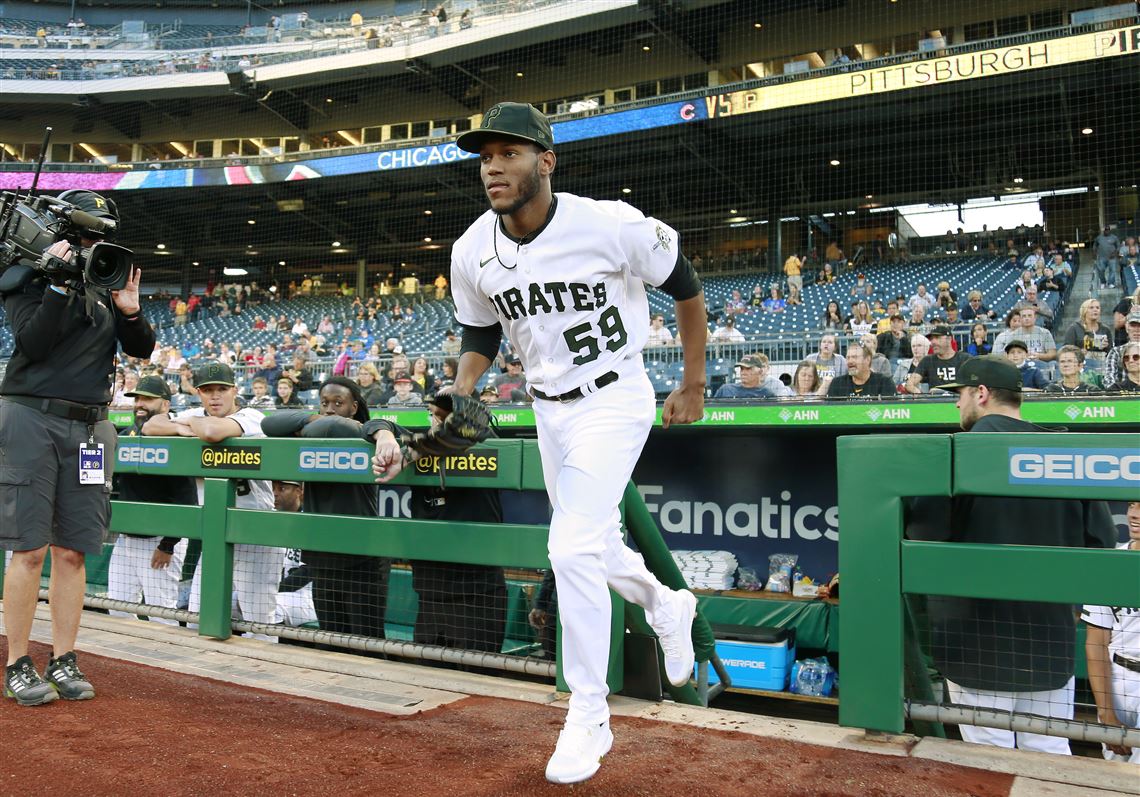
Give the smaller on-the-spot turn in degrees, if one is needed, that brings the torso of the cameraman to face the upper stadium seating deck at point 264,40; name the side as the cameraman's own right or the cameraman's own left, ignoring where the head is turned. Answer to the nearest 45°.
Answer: approximately 135° to the cameraman's own left

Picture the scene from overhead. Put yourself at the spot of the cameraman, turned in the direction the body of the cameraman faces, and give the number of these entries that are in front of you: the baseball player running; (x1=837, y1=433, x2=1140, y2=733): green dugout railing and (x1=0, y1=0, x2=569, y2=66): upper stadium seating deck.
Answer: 2

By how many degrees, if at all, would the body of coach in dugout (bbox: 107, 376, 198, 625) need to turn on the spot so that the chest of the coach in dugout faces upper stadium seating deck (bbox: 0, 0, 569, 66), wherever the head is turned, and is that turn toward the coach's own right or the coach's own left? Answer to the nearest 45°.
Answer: approximately 135° to the coach's own right

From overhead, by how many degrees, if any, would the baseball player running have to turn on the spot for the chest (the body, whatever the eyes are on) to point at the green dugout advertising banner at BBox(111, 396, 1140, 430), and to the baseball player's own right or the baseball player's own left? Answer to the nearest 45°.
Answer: approximately 180°

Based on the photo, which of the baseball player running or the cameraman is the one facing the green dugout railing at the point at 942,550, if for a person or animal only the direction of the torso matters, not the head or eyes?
the cameraman

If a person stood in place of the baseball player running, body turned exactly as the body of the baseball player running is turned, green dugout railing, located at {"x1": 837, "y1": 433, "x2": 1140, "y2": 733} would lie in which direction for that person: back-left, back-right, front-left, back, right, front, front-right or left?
back-left

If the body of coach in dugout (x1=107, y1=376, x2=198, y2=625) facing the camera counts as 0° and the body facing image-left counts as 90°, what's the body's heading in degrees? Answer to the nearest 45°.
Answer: approximately 45°

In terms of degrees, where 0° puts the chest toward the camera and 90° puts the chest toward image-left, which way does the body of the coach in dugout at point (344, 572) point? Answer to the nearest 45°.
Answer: approximately 45°

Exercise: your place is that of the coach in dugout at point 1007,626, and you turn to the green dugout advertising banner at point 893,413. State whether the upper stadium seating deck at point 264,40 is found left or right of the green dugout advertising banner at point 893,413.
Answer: left

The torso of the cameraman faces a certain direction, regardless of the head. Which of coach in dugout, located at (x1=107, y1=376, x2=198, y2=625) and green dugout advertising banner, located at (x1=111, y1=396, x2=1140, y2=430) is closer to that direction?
the green dugout advertising banner

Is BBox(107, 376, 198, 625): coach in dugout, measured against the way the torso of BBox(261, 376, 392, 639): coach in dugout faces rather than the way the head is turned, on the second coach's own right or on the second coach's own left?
on the second coach's own right

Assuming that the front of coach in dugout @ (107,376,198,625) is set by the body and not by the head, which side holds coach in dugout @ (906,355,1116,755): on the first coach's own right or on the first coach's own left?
on the first coach's own left

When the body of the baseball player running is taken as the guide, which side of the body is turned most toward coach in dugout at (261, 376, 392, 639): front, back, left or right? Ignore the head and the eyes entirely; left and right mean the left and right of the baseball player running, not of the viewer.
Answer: right

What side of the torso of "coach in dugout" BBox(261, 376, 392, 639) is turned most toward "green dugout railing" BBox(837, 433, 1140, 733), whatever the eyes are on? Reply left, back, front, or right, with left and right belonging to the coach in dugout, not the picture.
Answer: left
